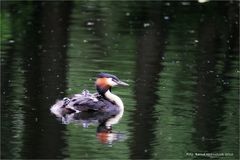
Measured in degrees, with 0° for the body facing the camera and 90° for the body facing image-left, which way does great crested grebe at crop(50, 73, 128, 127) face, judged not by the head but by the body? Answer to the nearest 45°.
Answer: approximately 270°
